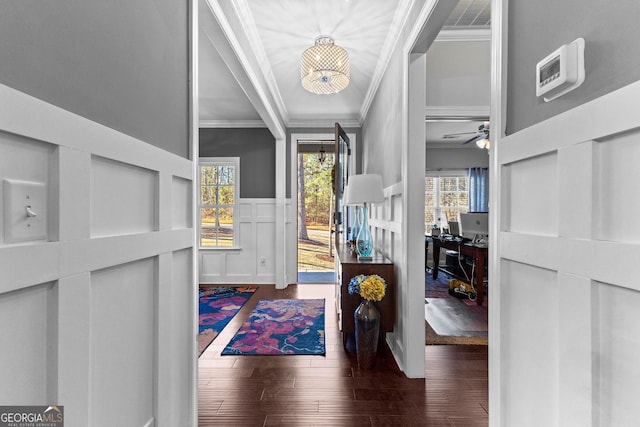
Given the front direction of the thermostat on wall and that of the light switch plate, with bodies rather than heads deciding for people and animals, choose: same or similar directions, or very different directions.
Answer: very different directions

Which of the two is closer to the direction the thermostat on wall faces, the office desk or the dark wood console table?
the dark wood console table

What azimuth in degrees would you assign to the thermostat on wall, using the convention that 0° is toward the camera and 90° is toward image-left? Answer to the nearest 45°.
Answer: approximately 45°

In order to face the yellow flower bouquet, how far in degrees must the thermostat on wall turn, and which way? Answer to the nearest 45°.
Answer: approximately 90° to its right

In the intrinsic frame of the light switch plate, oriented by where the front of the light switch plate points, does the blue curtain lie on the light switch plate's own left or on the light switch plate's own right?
on the light switch plate's own left

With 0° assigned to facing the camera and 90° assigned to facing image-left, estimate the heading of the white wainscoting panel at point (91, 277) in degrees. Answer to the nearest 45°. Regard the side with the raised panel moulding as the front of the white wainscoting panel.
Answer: approximately 315°

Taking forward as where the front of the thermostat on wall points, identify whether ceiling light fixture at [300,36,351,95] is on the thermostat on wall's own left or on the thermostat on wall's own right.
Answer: on the thermostat on wall's own right

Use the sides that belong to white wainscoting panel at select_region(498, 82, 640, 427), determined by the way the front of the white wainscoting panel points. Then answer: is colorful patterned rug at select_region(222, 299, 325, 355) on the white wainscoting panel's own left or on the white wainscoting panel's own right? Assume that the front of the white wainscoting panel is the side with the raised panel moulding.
on the white wainscoting panel's own right

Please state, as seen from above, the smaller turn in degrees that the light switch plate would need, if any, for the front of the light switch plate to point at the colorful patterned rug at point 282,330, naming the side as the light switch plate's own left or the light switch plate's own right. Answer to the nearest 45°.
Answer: approximately 90° to the light switch plate's own left

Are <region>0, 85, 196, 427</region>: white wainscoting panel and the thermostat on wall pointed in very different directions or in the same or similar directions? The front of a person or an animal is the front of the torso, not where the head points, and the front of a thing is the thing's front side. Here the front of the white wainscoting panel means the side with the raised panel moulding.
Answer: very different directions

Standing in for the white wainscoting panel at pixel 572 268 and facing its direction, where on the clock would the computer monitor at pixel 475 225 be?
The computer monitor is roughly at 4 o'clock from the white wainscoting panel.

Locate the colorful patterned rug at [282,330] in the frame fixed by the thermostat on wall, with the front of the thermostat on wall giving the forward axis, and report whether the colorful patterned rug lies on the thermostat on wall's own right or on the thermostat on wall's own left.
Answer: on the thermostat on wall's own right

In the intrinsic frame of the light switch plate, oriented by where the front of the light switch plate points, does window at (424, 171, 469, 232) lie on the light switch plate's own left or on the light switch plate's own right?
on the light switch plate's own left
